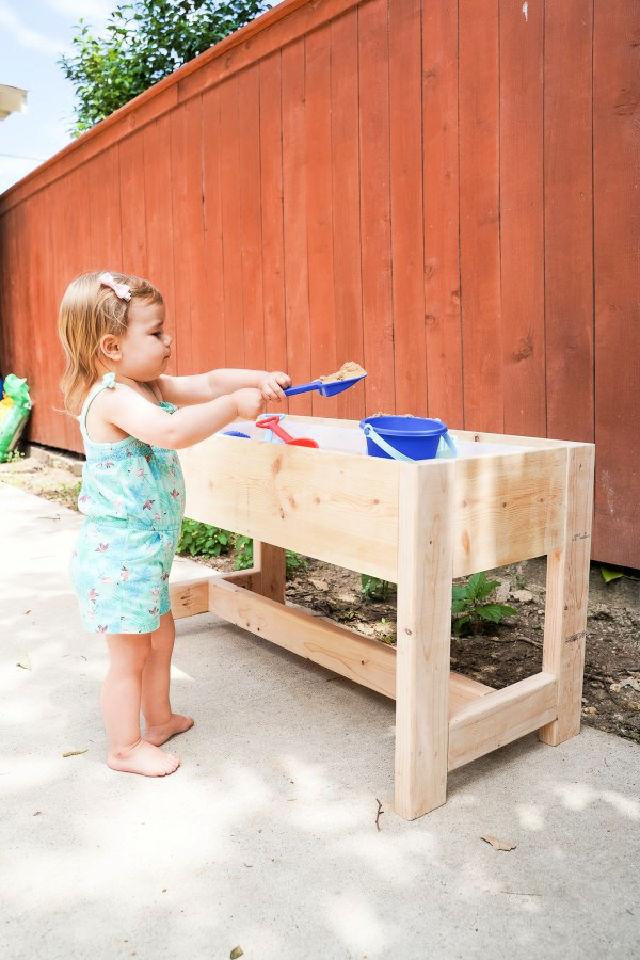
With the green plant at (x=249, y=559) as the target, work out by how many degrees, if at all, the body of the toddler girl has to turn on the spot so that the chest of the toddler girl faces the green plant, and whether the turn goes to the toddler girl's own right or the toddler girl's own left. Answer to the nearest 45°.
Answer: approximately 90° to the toddler girl's own left

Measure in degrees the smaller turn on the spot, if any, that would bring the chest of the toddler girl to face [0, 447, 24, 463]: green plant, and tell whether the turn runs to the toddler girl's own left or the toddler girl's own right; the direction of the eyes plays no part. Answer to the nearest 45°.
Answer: approximately 90° to the toddler girl's own left

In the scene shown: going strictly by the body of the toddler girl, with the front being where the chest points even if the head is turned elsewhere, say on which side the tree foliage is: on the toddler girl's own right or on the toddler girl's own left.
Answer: on the toddler girl's own left

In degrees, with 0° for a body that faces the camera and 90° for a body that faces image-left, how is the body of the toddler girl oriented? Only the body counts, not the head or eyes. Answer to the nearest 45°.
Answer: approximately 270°

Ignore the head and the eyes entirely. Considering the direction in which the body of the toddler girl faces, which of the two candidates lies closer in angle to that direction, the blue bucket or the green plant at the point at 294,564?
the blue bucket

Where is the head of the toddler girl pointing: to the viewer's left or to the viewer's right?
to the viewer's right

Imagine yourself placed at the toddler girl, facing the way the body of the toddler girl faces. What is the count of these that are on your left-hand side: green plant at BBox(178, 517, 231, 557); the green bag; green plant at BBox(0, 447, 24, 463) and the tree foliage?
4

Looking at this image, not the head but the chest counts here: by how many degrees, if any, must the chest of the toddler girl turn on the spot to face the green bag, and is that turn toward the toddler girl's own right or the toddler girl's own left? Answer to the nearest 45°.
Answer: approximately 90° to the toddler girl's own left

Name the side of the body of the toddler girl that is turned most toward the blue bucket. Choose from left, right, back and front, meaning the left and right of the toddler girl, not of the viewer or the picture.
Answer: front

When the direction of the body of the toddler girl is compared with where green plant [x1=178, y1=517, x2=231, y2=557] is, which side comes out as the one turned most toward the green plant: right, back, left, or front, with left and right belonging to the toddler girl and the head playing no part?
left
